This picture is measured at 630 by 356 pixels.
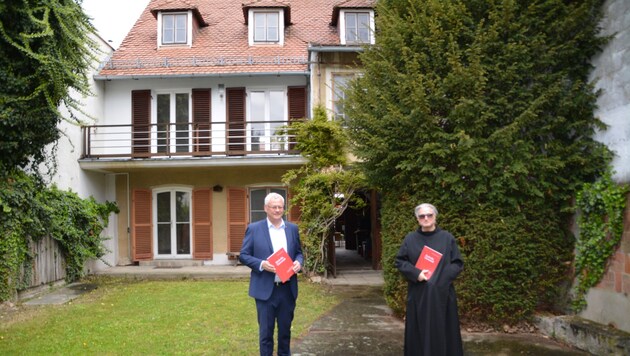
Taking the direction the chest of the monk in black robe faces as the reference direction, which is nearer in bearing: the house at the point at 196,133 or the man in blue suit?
the man in blue suit

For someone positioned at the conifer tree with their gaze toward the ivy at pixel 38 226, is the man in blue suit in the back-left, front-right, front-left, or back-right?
front-left

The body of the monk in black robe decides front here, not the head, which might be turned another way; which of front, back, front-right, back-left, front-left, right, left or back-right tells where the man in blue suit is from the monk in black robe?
right

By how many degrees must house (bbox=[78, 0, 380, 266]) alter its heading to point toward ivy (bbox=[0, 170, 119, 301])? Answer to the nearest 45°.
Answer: approximately 45° to its right

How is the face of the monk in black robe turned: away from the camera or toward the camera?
toward the camera

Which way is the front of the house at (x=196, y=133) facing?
toward the camera

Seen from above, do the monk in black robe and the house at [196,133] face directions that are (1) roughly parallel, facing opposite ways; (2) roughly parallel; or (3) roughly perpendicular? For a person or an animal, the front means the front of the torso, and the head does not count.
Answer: roughly parallel

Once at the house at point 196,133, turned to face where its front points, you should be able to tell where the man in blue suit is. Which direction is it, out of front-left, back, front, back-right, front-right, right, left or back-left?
front

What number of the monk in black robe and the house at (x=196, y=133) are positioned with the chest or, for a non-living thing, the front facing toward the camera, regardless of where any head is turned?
2
